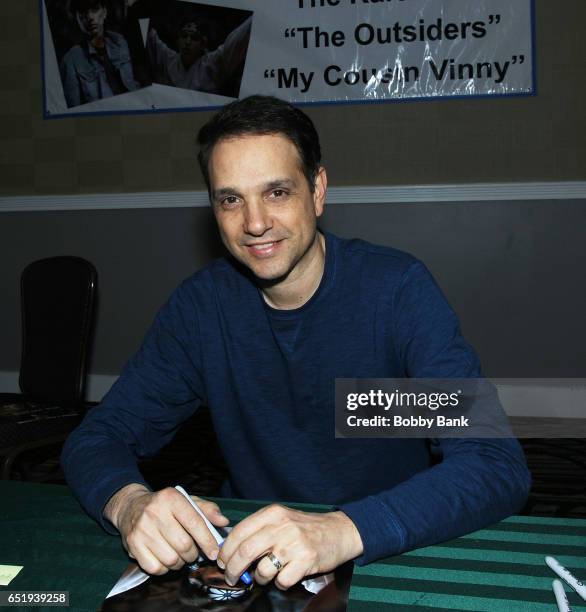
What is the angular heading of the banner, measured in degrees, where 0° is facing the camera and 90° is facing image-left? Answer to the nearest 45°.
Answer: approximately 0°

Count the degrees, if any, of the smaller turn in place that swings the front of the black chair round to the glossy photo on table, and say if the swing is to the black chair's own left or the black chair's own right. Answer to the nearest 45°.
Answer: approximately 45° to the black chair's own left

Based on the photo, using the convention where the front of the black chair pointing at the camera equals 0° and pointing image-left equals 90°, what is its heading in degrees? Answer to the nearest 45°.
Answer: approximately 45°

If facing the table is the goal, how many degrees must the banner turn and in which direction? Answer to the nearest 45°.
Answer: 0° — it already faces it

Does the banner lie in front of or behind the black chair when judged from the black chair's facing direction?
behind

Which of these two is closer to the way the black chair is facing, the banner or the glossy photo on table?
the glossy photo on table

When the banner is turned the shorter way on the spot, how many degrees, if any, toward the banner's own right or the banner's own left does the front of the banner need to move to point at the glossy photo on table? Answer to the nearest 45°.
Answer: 0° — it already faces it

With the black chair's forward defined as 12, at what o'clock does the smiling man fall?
The smiling man is roughly at 10 o'clock from the black chair.
